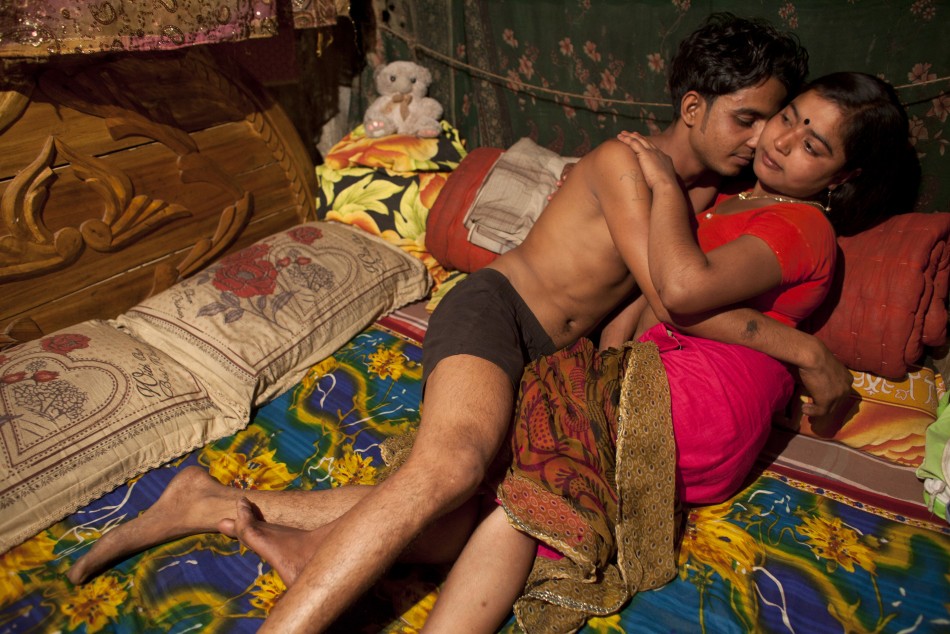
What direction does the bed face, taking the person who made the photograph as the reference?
facing the viewer and to the right of the viewer

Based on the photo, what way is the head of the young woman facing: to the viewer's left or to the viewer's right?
to the viewer's left

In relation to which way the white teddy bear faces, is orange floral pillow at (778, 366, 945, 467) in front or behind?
in front

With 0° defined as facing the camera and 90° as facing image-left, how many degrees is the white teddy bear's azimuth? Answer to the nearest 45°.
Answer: approximately 0°

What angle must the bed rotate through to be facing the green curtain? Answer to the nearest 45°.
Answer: approximately 90° to its left
